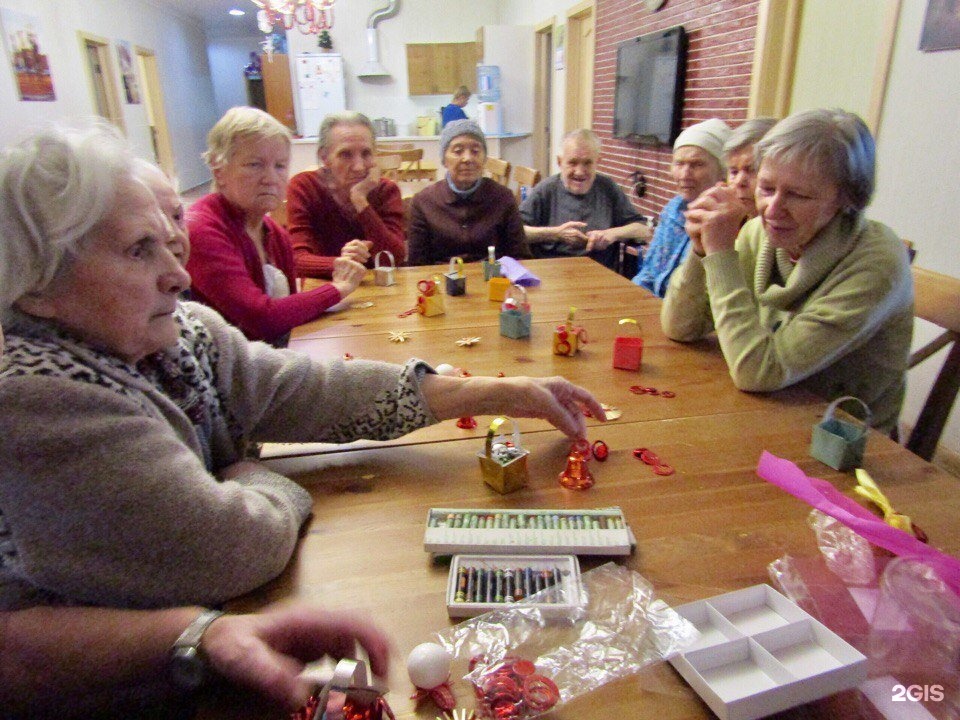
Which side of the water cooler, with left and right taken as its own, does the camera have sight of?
front

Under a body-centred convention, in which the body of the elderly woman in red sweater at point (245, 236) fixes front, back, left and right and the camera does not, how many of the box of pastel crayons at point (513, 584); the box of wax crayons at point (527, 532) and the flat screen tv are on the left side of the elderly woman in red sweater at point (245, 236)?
1

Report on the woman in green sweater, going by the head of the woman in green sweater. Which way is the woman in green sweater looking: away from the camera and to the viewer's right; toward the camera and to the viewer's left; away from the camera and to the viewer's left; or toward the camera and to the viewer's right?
toward the camera and to the viewer's left

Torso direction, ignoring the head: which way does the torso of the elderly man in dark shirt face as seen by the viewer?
toward the camera

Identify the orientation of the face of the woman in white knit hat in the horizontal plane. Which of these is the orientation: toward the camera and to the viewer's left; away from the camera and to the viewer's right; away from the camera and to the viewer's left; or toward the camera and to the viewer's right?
toward the camera and to the viewer's left

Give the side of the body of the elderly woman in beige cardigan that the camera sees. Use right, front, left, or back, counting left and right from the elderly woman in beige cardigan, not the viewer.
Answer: right

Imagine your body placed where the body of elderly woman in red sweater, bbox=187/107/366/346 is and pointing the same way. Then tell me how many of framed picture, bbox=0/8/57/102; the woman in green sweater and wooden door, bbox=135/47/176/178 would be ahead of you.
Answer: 1

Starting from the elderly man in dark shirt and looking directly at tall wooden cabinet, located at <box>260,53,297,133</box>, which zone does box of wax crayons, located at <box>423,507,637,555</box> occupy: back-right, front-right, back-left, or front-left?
back-left

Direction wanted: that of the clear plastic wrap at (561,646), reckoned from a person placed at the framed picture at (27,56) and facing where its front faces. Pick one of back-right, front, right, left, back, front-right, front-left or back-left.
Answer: front-right

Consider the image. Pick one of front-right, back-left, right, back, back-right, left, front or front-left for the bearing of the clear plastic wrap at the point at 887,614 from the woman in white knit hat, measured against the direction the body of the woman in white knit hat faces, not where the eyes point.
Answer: front-left

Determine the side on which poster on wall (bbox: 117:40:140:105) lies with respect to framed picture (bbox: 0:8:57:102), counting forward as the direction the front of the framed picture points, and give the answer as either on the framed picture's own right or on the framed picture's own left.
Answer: on the framed picture's own left

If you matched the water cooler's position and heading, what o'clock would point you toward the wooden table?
The wooden table is roughly at 12 o'clock from the water cooler.

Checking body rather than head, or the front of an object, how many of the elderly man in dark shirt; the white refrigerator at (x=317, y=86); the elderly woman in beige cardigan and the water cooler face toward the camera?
3

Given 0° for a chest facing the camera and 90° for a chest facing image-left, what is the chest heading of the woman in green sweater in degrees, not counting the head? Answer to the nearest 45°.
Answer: approximately 45°

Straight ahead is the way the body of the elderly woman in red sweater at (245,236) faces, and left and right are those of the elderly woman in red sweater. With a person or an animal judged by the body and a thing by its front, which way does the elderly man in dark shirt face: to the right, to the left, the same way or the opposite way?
to the right
